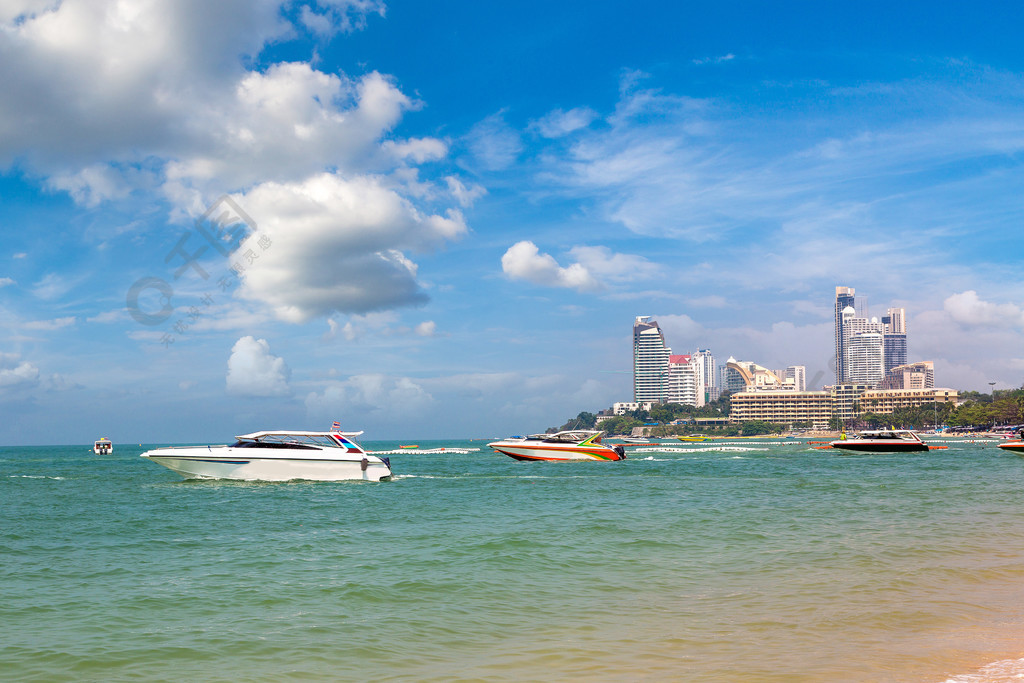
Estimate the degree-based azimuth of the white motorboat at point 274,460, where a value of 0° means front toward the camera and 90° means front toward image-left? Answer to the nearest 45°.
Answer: approximately 90°
